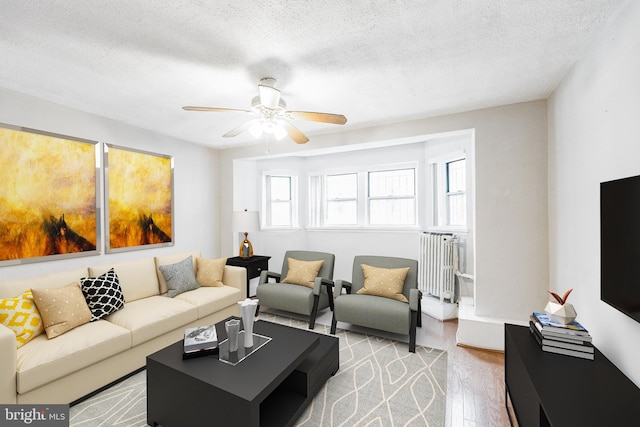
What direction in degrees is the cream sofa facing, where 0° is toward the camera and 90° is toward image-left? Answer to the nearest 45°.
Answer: approximately 315°

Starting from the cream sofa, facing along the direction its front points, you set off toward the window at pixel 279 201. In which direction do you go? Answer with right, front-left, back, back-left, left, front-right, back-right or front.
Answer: left

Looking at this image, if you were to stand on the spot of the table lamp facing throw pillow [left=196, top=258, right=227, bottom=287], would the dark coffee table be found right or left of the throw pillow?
left

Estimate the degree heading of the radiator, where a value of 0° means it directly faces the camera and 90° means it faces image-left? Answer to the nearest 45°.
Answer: approximately 45°

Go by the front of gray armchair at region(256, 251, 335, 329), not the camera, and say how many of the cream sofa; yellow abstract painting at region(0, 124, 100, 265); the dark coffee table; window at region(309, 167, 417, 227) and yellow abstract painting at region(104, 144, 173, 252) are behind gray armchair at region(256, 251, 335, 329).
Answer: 1

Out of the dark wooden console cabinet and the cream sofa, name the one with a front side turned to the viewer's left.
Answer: the dark wooden console cabinet

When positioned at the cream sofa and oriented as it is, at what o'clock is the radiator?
The radiator is roughly at 11 o'clock from the cream sofa.

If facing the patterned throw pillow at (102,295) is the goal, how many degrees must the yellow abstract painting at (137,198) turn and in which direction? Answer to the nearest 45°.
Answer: approximately 45° to its right

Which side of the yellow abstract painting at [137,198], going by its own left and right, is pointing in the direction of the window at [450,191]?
front

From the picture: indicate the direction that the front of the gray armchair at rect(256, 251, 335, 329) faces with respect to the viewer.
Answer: facing the viewer and to the left of the viewer

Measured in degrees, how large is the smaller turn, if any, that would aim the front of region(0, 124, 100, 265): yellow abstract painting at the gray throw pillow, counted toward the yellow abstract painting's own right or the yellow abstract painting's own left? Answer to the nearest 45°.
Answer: approximately 45° to the yellow abstract painting's own left

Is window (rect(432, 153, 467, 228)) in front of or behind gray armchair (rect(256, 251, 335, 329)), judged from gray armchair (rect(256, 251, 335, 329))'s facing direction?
behind

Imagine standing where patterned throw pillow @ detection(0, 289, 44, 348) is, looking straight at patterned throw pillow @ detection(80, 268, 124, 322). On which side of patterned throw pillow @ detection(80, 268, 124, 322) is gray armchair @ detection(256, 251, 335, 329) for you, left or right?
right

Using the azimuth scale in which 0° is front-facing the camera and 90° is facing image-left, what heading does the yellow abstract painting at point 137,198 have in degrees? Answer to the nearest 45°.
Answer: approximately 315°

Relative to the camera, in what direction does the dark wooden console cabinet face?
facing to the left of the viewer
